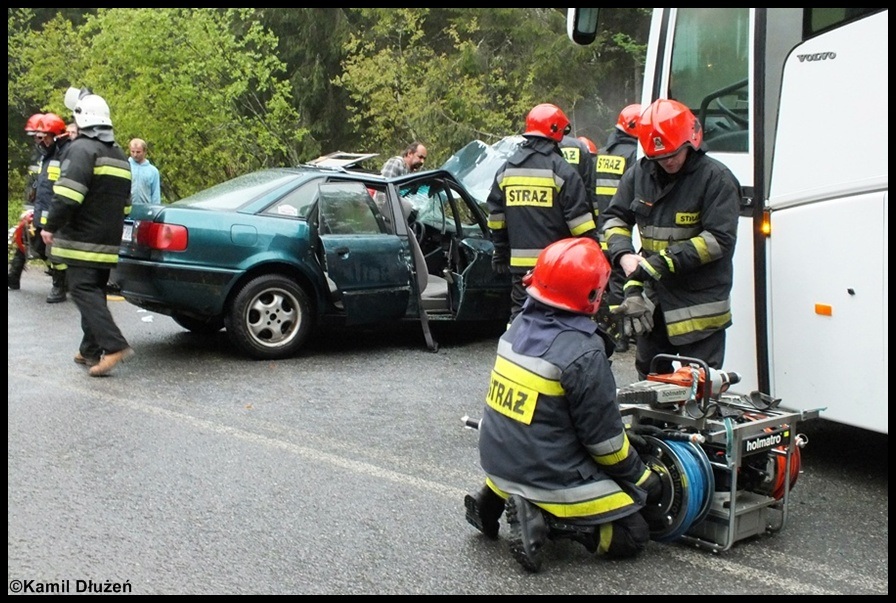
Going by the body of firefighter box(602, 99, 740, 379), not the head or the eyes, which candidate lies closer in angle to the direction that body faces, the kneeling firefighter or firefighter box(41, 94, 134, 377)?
the kneeling firefighter

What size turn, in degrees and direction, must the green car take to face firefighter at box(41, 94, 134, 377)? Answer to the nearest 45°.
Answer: approximately 135° to its left

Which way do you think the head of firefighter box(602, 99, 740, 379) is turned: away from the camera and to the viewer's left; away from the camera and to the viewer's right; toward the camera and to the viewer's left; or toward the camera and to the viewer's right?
toward the camera and to the viewer's left

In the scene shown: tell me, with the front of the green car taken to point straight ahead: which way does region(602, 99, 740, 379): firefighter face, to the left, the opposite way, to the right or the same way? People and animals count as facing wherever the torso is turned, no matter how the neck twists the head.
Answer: the opposite way

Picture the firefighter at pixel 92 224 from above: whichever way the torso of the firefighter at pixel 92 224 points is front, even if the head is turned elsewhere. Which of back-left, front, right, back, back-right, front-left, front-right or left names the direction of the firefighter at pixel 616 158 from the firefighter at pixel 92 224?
back-right

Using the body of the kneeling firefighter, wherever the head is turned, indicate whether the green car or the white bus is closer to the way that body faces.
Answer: the white bus

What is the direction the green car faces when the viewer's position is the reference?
facing away from the viewer and to the right of the viewer

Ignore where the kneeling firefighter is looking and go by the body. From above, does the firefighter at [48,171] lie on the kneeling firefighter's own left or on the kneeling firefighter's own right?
on the kneeling firefighter's own left

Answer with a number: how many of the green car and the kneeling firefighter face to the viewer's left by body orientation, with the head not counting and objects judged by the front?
0

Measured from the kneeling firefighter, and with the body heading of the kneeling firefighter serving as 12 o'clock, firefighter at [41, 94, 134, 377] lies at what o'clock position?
The firefighter is roughly at 9 o'clock from the kneeling firefighter.

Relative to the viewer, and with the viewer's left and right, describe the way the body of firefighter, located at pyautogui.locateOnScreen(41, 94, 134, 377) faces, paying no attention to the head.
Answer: facing away from the viewer and to the left of the viewer

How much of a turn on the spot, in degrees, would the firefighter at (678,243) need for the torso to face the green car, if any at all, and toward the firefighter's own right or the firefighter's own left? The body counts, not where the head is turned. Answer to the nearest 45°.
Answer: approximately 90° to the firefighter's own right
